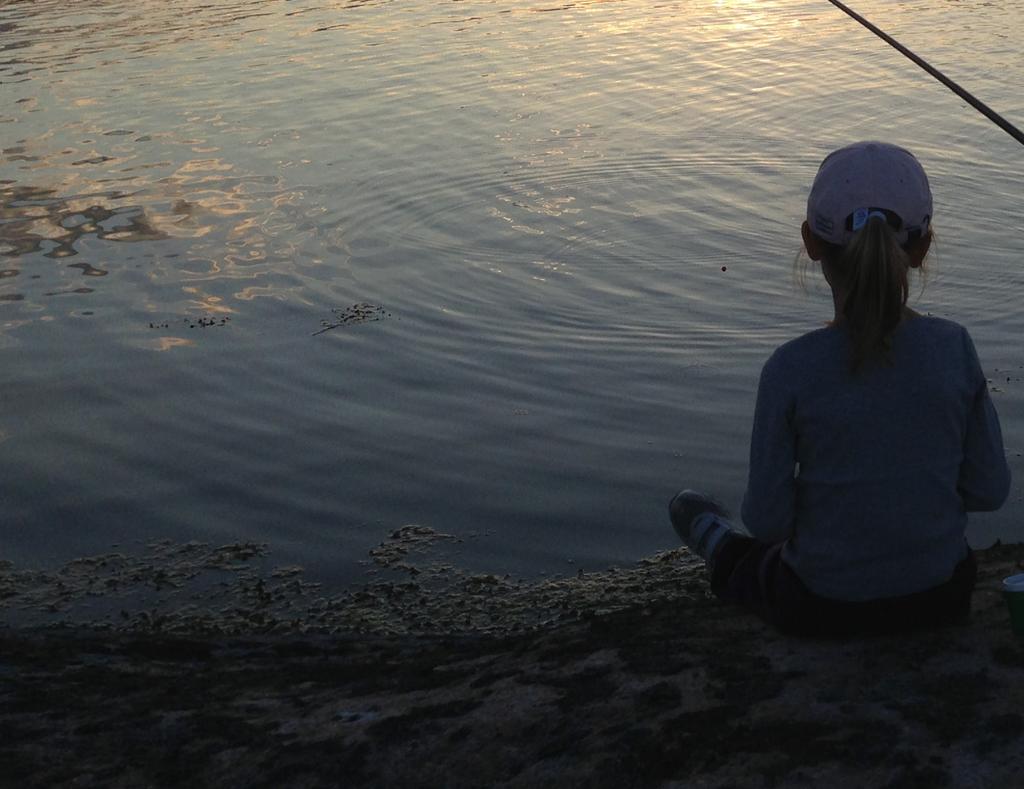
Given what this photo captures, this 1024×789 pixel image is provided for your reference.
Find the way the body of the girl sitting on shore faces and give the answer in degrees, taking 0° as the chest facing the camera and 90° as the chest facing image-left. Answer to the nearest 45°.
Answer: approximately 180°

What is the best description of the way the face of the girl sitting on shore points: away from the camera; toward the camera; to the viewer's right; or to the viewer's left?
away from the camera

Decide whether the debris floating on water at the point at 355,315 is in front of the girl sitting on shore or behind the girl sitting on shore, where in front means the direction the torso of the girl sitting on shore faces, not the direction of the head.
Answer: in front
